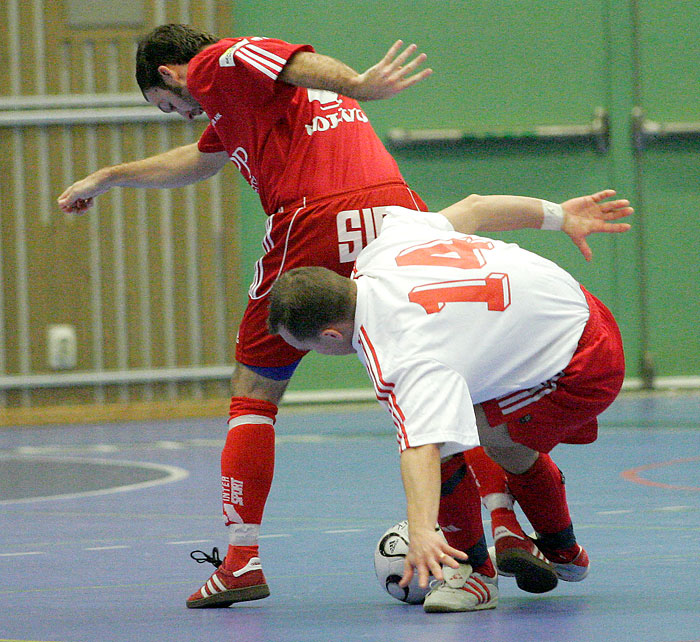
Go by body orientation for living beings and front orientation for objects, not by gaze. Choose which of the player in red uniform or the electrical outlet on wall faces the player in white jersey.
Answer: the electrical outlet on wall

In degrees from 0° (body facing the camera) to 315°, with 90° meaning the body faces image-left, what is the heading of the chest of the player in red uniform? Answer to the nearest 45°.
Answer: approximately 90°

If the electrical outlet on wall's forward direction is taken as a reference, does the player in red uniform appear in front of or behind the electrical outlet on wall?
in front

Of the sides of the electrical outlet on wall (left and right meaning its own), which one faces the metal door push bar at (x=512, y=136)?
left

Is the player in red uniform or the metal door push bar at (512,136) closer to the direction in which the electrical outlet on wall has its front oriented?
the player in red uniform

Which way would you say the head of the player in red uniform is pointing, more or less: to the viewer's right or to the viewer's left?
to the viewer's left

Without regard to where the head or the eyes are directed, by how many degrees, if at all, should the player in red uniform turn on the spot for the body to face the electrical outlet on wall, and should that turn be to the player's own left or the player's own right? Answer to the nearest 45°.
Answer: approximately 90° to the player's own right
